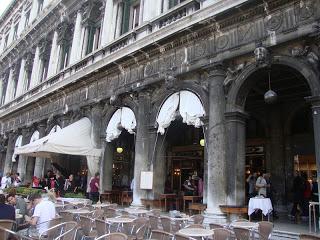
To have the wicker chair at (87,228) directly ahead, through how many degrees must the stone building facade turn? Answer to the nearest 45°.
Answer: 0° — it already faces it

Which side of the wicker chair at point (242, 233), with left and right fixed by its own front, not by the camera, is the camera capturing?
back

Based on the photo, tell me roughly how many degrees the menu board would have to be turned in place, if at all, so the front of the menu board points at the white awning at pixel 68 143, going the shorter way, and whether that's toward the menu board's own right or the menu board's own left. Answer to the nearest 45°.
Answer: approximately 135° to the menu board's own right

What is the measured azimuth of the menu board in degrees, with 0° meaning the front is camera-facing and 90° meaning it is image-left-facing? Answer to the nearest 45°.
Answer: approximately 0°

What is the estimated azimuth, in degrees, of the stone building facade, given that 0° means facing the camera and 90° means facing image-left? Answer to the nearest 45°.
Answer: approximately 45°

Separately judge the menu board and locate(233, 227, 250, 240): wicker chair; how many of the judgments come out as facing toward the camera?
1

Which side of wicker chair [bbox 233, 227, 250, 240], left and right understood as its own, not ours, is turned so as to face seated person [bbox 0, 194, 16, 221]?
left

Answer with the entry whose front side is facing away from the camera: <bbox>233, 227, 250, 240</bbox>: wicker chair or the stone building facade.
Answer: the wicker chair

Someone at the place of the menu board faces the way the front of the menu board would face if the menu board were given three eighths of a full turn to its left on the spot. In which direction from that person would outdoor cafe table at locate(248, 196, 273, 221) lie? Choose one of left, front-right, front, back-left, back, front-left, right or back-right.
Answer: right

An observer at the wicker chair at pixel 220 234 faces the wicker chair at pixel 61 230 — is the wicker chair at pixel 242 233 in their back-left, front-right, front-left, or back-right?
back-right

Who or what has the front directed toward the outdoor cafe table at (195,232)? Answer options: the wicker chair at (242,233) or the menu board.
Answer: the menu board
